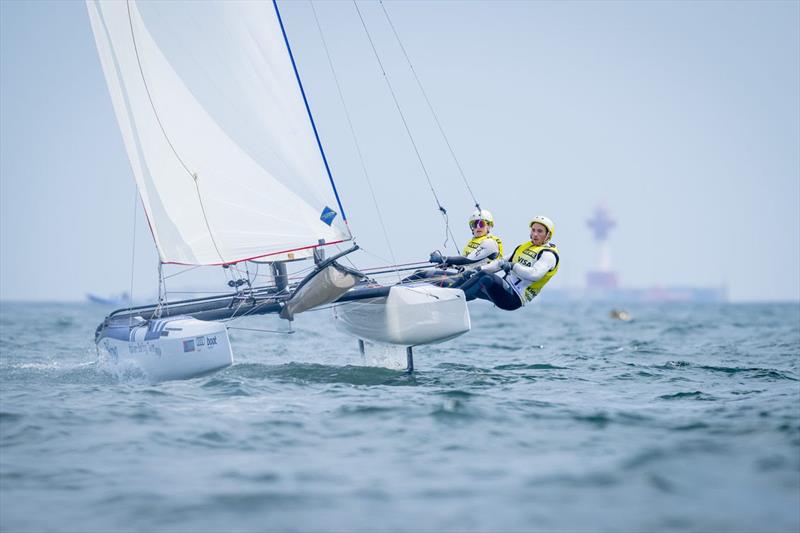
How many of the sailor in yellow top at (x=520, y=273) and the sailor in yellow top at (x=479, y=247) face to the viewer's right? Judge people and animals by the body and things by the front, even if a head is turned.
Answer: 0

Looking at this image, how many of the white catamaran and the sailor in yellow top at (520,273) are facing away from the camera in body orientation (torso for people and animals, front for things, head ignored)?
0

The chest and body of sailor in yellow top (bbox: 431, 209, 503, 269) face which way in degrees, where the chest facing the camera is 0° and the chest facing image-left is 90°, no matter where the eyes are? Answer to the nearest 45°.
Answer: approximately 45°

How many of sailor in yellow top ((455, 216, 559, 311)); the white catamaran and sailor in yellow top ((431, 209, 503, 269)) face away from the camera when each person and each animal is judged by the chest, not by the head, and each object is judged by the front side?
0

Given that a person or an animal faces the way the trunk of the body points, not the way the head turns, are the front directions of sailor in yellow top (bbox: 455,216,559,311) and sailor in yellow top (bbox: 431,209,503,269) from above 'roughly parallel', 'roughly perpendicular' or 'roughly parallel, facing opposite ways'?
roughly parallel

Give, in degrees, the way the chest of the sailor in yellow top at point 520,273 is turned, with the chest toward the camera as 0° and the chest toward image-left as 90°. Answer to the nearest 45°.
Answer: approximately 45°
